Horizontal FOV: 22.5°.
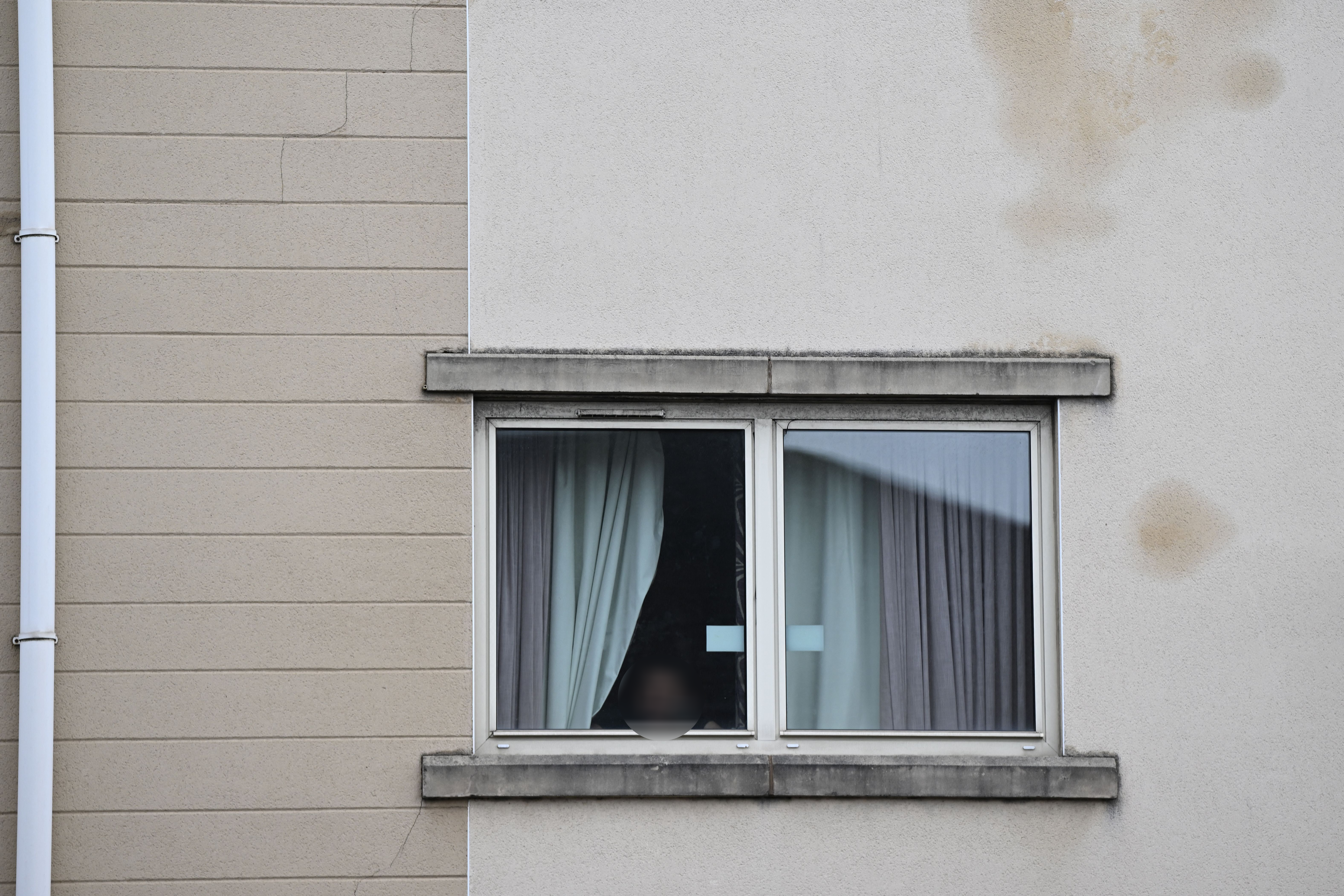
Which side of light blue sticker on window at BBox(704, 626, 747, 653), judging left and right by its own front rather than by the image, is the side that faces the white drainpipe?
right

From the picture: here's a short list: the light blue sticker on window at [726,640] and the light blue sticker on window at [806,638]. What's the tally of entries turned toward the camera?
2

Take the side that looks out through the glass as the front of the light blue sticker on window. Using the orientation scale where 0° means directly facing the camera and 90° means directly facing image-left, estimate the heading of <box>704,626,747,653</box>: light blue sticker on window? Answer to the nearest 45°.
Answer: approximately 0°

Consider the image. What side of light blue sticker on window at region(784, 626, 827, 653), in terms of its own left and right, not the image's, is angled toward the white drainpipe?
right

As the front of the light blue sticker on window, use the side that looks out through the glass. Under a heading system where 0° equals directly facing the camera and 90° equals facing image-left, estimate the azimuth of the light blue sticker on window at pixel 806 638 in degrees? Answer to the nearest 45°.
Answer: approximately 0°
